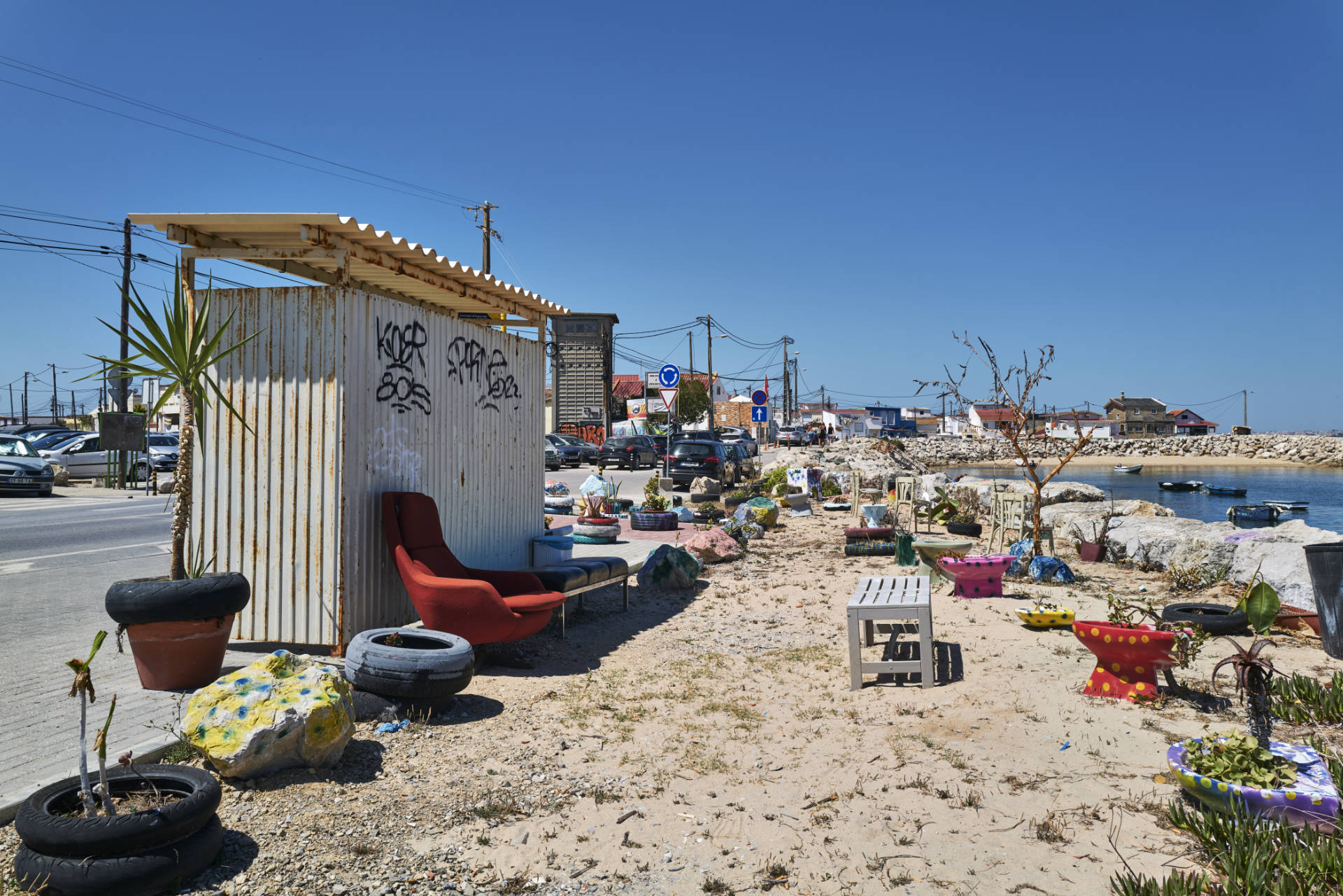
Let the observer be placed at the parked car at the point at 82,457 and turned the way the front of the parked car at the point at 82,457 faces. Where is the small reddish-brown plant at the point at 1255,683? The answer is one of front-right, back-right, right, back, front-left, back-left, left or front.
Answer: left

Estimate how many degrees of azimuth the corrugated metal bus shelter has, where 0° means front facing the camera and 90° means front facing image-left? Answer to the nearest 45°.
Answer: approximately 135°

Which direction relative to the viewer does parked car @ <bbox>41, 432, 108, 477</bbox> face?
to the viewer's left

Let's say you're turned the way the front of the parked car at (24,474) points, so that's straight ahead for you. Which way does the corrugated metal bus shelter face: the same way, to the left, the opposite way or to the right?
the opposite way

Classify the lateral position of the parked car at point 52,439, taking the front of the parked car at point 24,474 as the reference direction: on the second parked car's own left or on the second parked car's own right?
on the second parked car's own left

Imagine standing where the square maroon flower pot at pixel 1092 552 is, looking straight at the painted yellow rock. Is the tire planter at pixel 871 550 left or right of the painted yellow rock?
right

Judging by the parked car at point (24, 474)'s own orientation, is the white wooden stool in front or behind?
in front

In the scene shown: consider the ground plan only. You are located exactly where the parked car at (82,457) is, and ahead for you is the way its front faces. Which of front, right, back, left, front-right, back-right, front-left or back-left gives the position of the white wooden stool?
left

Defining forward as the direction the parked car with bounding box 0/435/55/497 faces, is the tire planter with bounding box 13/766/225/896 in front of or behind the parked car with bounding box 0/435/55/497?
in front

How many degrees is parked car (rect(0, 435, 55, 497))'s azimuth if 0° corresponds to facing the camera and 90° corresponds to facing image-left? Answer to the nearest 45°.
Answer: approximately 315°

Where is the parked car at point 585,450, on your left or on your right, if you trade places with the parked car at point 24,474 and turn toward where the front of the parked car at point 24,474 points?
on your left
